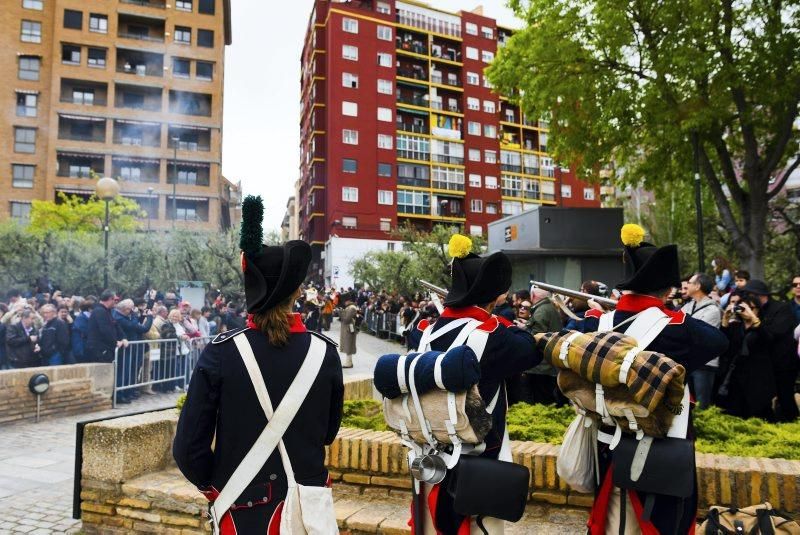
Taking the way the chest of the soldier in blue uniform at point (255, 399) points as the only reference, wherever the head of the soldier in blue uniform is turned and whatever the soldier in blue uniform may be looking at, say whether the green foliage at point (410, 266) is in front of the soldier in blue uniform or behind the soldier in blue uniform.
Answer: in front

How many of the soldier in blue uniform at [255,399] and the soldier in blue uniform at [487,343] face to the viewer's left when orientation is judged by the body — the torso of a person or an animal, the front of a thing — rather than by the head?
0

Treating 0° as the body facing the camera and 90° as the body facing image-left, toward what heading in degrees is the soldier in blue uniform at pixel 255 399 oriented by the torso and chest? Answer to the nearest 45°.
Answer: approximately 180°

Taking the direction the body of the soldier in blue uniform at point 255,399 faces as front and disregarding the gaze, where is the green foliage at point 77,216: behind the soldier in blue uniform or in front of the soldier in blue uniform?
in front

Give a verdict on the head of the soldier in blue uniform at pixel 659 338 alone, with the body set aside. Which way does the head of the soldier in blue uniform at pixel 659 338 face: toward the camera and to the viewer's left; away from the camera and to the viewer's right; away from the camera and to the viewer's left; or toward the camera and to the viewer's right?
away from the camera and to the viewer's left

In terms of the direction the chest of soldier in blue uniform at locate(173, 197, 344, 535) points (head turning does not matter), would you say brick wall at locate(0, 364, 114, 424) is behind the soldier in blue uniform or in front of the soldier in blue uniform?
in front

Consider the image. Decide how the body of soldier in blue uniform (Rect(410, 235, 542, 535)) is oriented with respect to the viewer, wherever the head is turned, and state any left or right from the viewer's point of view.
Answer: facing away from the viewer and to the right of the viewer

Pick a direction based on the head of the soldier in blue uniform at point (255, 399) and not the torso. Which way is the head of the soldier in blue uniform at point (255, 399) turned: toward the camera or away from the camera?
away from the camera

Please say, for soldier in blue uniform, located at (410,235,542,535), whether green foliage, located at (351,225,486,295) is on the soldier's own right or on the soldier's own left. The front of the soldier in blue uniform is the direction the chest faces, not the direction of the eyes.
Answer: on the soldier's own left

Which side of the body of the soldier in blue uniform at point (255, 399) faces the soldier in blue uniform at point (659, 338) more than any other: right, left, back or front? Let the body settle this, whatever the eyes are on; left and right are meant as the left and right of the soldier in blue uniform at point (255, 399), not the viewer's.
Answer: right

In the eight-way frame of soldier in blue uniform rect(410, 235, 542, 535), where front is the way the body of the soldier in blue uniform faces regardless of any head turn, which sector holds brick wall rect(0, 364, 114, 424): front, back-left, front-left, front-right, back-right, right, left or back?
left

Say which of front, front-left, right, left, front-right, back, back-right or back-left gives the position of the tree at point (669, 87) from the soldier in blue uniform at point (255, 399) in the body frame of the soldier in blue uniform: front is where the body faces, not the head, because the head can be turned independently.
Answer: front-right

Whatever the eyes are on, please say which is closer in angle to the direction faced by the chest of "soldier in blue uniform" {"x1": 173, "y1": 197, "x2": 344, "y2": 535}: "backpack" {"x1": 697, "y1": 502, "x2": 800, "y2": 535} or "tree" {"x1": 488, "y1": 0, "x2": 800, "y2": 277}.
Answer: the tree
